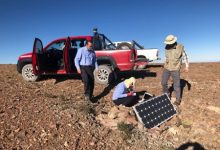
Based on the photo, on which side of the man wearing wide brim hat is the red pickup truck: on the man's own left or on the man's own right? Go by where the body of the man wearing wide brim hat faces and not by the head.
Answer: on the man's own right

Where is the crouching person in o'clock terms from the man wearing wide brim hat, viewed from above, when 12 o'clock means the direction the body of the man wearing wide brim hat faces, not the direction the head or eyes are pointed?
The crouching person is roughly at 1 o'clock from the man wearing wide brim hat.

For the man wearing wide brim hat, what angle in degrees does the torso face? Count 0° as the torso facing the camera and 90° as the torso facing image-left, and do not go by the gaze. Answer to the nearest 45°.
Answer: approximately 45°
